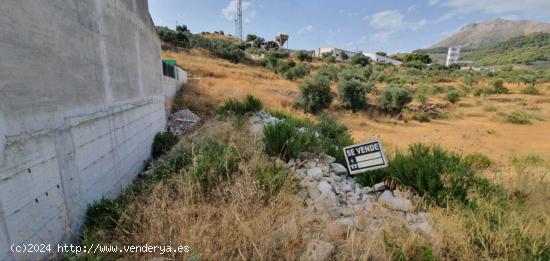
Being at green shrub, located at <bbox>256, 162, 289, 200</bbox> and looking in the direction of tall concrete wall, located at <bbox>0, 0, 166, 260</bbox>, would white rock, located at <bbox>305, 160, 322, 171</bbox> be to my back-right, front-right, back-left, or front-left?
back-right

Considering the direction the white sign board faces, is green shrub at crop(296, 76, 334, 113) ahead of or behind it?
behind

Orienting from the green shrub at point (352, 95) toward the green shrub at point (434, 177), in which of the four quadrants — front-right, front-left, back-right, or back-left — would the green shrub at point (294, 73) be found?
back-right

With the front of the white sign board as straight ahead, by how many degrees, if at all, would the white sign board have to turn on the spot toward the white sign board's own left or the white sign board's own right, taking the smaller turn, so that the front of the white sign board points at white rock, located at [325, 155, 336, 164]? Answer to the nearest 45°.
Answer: approximately 135° to the white sign board's own right

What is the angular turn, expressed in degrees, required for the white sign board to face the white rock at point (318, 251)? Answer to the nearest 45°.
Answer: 0° — it already faces it

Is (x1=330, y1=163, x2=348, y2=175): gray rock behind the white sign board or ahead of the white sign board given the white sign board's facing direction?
behind

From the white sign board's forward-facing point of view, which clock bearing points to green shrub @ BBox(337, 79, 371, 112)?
The green shrub is roughly at 6 o'clock from the white sign board.

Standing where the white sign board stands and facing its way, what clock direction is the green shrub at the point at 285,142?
The green shrub is roughly at 4 o'clock from the white sign board.

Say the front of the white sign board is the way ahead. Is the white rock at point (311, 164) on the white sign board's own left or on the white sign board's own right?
on the white sign board's own right

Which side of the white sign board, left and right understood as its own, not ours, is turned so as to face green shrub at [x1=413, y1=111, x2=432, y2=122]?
back

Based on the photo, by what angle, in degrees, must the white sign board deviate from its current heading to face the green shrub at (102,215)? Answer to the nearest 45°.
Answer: approximately 45° to its right

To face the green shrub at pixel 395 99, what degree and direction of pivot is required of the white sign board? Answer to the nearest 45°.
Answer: approximately 180°

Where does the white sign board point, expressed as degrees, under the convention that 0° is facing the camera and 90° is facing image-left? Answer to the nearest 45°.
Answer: approximately 0°
